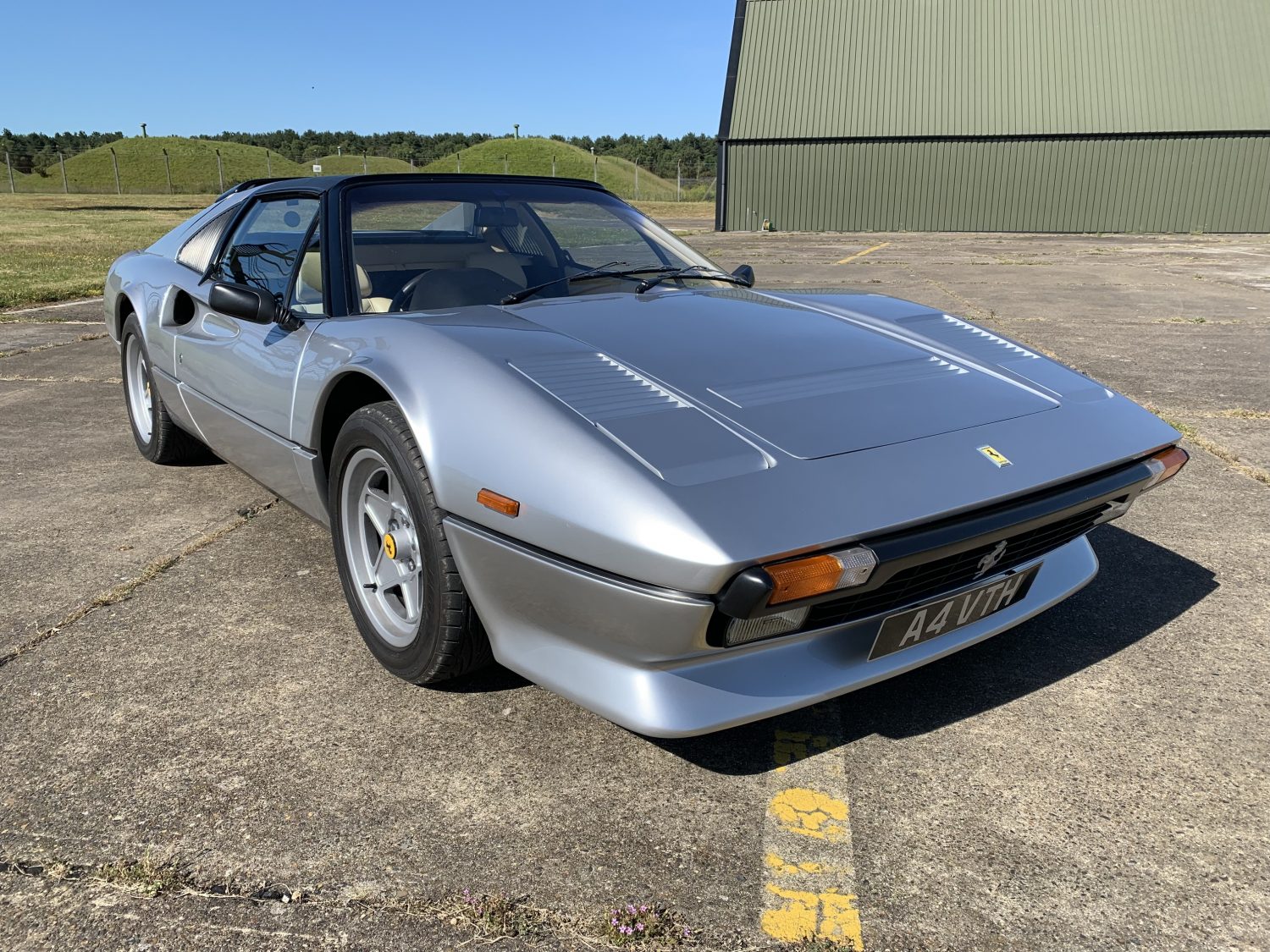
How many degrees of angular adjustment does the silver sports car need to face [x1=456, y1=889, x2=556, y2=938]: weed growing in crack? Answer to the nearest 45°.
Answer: approximately 45° to its right

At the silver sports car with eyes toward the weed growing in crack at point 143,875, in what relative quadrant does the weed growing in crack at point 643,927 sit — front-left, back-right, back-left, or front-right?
front-left

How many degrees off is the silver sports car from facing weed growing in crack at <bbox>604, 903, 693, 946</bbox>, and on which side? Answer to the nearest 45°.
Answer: approximately 45° to its right

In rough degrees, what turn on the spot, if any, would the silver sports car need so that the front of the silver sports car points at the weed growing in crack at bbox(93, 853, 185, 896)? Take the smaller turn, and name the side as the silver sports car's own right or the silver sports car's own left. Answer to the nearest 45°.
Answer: approximately 90° to the silver sports car's own right

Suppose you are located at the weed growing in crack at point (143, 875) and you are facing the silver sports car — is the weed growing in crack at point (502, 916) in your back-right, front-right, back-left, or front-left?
front-right

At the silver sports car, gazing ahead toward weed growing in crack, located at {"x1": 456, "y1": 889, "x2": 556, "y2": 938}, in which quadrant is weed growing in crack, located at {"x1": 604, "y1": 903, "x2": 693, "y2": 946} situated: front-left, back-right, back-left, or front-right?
front-left

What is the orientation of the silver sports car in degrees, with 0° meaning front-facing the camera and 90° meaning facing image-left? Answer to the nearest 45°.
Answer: approximately 315°
